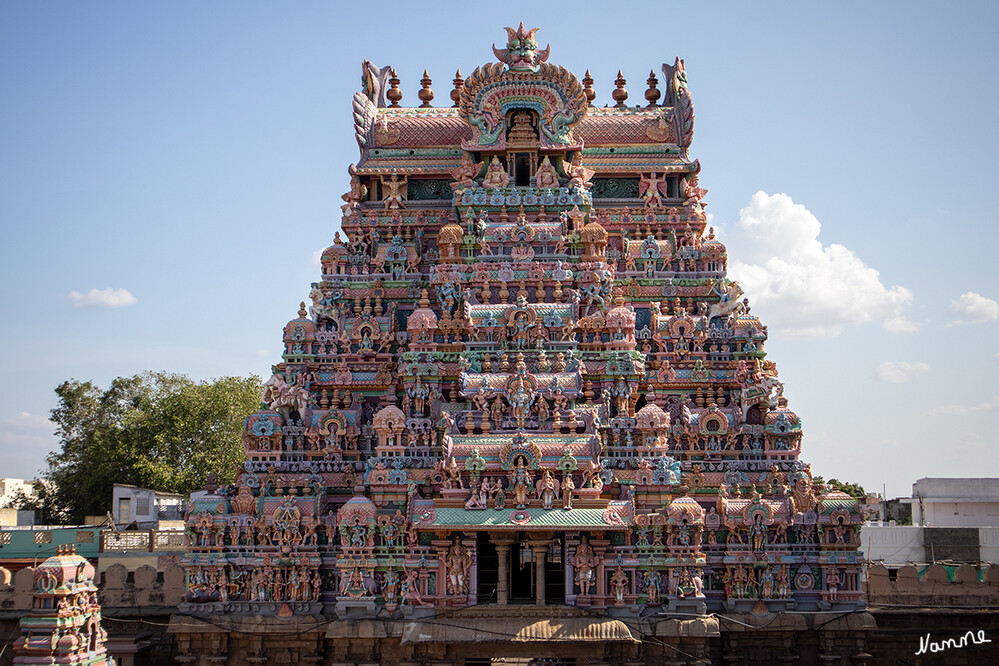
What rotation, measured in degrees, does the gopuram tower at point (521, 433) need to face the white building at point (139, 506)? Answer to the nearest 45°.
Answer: approximately 135° to its right

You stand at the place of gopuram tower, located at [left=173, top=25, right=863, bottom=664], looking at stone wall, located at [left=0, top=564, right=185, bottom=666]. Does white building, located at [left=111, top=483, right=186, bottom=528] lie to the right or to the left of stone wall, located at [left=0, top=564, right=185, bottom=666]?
right

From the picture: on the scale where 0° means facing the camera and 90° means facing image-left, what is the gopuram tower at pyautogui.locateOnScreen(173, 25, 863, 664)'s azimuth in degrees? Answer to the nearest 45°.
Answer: approximately 0°

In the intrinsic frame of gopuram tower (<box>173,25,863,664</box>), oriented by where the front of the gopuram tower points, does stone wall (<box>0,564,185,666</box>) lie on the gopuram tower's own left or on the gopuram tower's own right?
on the gopuram tower's own right

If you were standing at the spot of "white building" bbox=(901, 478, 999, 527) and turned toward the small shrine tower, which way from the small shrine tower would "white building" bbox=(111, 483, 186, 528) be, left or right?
right

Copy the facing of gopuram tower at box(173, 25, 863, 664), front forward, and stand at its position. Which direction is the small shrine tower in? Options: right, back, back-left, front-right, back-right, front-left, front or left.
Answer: front-right

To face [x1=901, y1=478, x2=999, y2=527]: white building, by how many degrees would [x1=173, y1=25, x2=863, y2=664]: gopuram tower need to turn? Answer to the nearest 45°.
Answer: approximately 135° to its left
